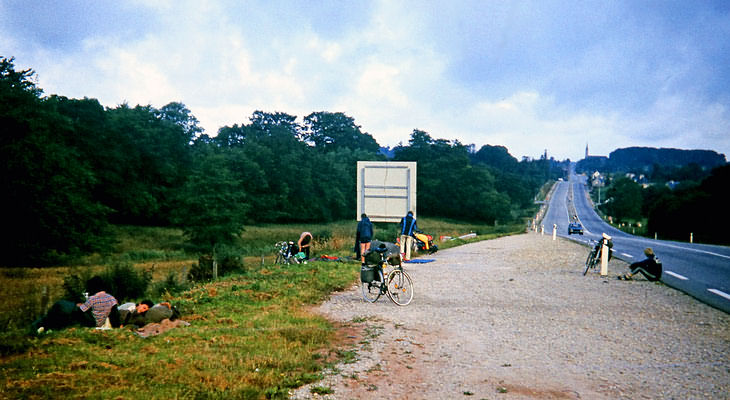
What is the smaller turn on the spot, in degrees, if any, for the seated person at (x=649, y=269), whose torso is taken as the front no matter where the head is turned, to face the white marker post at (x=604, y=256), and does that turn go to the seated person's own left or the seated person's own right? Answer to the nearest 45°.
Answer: approximately 45° to the seated person's own right

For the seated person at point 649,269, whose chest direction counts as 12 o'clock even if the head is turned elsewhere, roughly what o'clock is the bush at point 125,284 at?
The bush is roughly at 11 o'clock from the seated person.

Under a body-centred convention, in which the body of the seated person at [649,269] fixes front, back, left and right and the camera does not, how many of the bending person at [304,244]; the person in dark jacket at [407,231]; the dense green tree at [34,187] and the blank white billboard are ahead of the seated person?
4

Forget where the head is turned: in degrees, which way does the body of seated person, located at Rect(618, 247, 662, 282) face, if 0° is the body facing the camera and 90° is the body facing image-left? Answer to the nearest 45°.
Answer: approximately 90°

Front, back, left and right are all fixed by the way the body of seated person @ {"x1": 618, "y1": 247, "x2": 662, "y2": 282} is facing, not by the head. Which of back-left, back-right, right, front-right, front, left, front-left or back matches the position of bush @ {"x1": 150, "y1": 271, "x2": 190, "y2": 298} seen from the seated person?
front-left

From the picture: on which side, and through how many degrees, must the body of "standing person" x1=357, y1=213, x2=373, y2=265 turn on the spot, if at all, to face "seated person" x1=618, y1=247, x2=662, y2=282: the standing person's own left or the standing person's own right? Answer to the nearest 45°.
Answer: approximately 90° to the standing person's own right

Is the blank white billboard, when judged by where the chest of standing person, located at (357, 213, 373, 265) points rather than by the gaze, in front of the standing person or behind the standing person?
in front

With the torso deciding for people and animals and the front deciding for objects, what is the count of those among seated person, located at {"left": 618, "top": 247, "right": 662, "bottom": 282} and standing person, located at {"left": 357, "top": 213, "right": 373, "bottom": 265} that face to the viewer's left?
1

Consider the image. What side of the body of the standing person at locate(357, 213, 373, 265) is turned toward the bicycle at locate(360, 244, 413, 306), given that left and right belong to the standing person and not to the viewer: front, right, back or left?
back

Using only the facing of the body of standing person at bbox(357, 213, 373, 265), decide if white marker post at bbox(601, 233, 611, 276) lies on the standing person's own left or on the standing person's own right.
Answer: on the standing person's own right

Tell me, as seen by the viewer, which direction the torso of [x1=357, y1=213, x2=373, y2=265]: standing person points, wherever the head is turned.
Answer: away from the camera

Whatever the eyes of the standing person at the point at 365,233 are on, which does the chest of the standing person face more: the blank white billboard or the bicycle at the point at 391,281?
the blank white billboard

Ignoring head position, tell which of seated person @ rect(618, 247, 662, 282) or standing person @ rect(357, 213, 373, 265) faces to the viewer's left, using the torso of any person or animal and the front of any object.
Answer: the seated person

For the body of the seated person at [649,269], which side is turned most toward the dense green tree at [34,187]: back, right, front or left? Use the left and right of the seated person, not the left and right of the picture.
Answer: front

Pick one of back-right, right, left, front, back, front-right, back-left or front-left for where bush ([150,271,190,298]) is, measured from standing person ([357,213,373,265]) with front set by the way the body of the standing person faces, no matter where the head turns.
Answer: back-left
